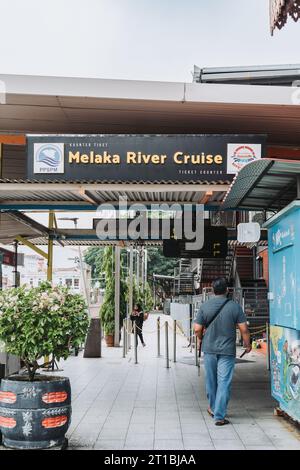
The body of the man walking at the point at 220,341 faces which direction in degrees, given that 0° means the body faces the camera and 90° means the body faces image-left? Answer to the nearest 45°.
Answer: approximately 180°

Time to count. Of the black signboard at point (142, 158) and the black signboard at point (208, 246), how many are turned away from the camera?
0

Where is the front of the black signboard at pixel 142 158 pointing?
toward the camera

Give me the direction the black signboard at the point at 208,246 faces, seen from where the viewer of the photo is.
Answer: facing the viewer

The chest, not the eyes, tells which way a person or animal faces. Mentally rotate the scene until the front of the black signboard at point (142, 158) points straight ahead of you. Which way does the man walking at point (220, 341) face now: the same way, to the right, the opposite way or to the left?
the opposite way

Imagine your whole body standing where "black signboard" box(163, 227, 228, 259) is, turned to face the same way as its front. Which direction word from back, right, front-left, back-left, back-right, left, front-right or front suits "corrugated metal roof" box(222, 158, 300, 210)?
front

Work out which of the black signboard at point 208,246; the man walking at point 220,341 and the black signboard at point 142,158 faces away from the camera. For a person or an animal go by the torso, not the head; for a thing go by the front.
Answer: the man walking

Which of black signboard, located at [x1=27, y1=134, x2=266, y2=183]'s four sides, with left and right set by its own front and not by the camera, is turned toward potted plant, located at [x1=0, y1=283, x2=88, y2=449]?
front
